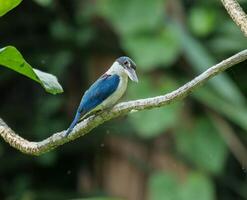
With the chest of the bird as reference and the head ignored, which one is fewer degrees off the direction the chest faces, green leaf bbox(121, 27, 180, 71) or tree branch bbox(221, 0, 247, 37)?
the tree branch

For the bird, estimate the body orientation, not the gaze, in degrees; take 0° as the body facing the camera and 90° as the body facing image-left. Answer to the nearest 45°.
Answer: approximately 270°
